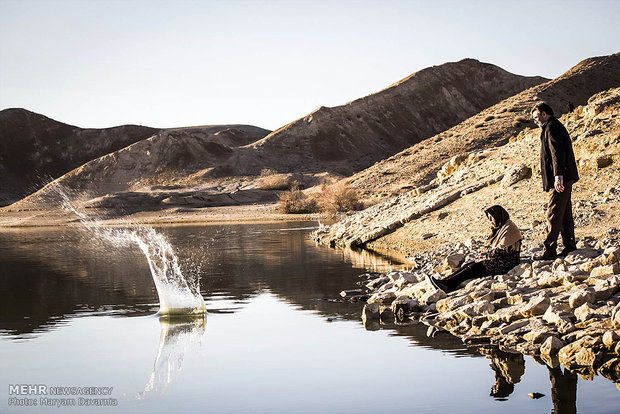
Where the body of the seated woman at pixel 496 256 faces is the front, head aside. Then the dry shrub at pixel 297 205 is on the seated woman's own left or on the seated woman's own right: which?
on the seated woman's own right

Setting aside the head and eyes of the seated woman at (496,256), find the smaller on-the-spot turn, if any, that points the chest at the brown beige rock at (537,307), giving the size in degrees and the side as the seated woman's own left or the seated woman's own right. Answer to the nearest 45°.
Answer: approximately 90° to the seated woman's own left

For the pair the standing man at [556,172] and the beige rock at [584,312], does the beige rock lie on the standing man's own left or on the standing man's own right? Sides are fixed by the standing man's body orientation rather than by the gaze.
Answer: on the standing man's own left

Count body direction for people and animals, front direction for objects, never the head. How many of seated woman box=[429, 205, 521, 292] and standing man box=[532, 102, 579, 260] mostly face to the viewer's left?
2

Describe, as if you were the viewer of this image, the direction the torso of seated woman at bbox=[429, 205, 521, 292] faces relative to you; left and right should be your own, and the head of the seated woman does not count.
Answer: facing to the left of the viewer

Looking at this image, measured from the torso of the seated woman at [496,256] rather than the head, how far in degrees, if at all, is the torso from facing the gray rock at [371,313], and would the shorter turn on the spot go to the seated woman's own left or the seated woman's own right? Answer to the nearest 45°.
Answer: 0° — they already face it

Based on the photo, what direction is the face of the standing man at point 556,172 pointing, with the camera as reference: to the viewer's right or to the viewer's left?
to the viewer's left

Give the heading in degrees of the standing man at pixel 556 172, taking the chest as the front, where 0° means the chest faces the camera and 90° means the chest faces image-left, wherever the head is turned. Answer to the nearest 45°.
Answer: approximately 90°

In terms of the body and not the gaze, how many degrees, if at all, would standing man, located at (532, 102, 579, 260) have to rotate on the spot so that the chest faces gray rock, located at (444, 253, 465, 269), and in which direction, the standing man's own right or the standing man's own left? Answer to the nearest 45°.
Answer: approximately 45° to the standing man's own right
